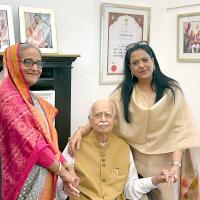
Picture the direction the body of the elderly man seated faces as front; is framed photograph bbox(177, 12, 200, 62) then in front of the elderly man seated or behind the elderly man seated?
behind

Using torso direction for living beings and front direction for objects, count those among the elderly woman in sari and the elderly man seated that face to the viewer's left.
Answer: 0

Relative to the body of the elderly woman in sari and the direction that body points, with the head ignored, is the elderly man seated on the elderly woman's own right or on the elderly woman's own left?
on the elderly woman's own left

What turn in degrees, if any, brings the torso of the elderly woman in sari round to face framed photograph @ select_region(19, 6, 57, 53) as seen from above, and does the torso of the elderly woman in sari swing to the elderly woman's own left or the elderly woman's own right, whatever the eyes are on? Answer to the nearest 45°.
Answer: approximately 135° to the elderly woman's own left

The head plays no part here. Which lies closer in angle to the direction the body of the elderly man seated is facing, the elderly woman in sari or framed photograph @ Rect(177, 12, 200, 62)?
the elderly woman in sari

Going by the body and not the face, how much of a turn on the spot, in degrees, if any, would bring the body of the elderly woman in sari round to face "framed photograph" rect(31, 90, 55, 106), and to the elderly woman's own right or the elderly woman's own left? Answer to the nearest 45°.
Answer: approximately 135° to the elderly woman's own left

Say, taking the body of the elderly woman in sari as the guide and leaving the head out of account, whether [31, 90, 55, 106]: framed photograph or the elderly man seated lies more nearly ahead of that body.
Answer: the elderly man seated

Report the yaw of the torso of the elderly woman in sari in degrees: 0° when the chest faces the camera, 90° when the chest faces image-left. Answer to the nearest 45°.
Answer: approximately 315°
